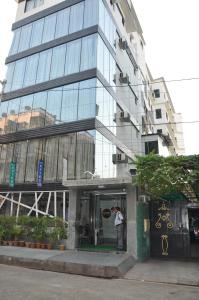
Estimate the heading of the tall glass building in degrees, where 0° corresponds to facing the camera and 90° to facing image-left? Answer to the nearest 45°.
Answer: approximately 45°

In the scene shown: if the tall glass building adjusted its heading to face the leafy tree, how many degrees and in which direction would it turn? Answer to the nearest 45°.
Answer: approximately 90° to its left

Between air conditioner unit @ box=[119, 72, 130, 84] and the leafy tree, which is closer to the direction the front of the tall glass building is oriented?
the leafy tree
